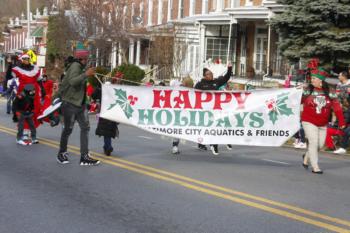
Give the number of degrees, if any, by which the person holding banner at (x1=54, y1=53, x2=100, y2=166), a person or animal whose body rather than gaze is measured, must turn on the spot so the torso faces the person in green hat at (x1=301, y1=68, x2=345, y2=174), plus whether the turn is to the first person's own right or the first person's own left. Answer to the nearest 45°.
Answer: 0° — they already face them

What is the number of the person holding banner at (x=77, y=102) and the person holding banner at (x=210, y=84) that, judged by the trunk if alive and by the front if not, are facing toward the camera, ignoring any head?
1

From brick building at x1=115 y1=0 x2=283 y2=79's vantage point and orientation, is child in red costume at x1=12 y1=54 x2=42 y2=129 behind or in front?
in front

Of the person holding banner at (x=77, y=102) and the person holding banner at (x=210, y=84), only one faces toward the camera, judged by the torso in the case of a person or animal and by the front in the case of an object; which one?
the person holding banner at (x=210, y=84)

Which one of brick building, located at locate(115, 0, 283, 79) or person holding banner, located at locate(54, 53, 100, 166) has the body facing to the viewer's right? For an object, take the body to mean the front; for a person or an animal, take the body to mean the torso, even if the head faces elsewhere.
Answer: the person holding banner

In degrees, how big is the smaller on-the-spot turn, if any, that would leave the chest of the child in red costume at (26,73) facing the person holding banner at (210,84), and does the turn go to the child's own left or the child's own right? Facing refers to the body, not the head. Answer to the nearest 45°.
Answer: approximately 45° to the child's own left

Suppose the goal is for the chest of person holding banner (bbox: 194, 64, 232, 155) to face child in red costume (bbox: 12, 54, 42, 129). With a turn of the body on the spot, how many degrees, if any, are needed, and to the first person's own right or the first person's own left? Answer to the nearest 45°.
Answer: approximately 90° to the first person's own right

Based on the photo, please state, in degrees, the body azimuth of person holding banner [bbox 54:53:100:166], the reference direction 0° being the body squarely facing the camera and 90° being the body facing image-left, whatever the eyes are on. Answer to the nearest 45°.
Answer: approximately 270°

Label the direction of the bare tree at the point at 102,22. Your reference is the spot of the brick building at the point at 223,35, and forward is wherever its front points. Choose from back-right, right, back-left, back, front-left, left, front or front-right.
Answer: right

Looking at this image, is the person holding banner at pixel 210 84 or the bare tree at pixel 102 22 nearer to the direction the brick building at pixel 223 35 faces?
the person holding banner

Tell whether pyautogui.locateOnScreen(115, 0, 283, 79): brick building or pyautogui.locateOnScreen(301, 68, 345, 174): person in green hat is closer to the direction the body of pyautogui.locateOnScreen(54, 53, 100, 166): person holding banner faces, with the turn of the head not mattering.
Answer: the person in green hat

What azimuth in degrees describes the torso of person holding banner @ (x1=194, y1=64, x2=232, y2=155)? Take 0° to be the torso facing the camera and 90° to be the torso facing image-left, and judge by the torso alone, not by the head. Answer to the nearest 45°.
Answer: approximately 0°

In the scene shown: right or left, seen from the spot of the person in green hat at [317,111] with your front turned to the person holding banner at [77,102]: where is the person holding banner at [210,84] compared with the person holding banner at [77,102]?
right

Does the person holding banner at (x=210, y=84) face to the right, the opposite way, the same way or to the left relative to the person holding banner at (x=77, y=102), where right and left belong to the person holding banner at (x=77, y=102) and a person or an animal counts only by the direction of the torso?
to the right

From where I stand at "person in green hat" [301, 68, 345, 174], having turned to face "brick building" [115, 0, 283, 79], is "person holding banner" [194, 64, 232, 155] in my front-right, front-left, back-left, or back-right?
front-left
